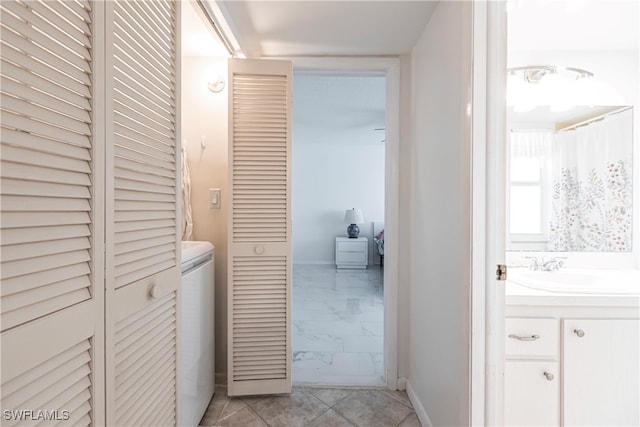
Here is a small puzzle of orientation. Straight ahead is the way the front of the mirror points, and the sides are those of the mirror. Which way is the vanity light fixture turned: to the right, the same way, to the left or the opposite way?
the same way

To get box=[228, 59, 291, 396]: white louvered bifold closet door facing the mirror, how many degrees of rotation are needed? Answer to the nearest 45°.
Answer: approximately 90° to its left

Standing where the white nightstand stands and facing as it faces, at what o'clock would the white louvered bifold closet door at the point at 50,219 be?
The white louvered bifold closet door is roughly at 12 o'clock from the white nightstand.

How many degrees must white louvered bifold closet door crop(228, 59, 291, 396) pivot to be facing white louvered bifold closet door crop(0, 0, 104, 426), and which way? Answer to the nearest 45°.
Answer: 0° — it already faces it

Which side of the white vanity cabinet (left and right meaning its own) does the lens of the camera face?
front

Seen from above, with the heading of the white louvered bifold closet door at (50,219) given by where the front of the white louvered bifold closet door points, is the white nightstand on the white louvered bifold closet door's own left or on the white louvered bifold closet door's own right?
on the white louvered bifold closet door's own left

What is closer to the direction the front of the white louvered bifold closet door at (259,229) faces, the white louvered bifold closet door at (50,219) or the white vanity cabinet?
the white louvered bifold closet door

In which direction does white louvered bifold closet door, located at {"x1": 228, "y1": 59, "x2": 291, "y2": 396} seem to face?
toward the camera
